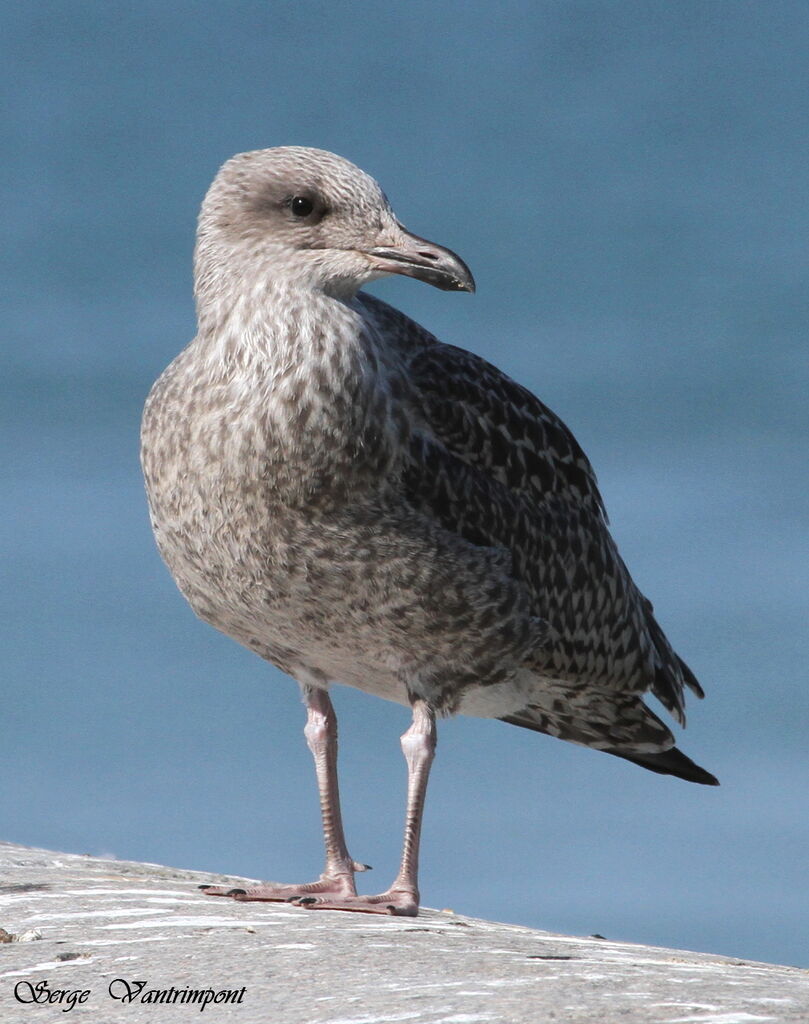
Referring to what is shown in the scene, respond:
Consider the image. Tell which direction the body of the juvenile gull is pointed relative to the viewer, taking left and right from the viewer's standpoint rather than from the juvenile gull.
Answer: facing the viewer and to the left of the viewer
